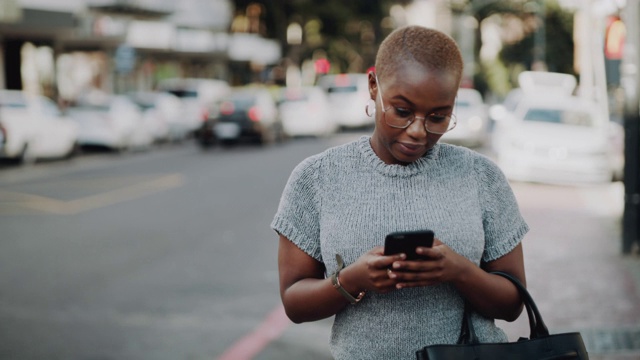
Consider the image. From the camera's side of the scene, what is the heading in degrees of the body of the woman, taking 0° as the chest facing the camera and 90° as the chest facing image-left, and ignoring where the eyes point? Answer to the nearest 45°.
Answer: approximately 0°

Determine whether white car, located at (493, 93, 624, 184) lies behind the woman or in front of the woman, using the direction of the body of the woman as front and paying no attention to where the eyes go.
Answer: behind

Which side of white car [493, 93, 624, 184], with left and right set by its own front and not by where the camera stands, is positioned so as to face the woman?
front

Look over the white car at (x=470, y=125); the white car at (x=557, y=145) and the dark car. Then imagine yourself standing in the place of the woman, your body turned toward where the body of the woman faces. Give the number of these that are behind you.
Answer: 3

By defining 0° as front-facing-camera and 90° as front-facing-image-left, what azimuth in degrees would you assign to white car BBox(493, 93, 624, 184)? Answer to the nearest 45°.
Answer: approximately 0°

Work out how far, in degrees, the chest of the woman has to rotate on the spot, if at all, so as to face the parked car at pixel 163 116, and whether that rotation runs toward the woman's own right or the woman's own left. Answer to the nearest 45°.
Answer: approximately 180°

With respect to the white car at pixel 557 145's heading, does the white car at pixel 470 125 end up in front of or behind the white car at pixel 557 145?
behind

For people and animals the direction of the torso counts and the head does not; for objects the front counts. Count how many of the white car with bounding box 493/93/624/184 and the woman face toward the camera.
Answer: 2

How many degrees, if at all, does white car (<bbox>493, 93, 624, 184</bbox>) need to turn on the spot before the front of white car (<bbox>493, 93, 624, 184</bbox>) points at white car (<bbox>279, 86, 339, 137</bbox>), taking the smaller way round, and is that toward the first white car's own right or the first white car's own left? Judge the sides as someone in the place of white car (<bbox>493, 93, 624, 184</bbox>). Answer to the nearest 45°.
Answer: approximately 135° to the first white car's own right

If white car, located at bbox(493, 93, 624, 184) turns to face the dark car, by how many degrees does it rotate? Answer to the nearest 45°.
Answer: approximately 135° to its right
